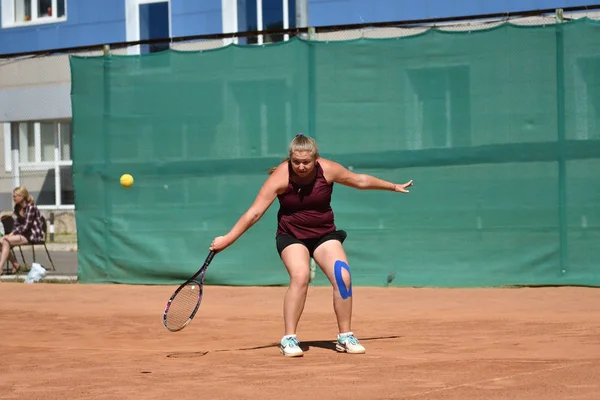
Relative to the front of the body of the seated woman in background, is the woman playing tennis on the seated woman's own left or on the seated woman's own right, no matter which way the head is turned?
on the seated woman's own left

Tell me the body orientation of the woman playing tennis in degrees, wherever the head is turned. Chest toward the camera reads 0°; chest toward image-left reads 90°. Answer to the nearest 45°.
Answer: approximately 0°

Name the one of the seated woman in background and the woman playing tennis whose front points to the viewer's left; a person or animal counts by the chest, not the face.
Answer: the seated woman in background

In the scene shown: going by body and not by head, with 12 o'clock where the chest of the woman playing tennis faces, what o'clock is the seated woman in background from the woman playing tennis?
The seated woman in background is roughly at 5 o'clock from the woman playing tennis.

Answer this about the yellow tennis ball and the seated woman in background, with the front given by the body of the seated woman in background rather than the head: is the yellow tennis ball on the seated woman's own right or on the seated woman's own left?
on the seated woman's own left
